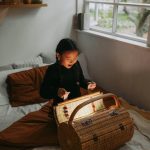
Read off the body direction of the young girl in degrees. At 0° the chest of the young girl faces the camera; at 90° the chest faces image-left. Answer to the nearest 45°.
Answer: approximately 315°

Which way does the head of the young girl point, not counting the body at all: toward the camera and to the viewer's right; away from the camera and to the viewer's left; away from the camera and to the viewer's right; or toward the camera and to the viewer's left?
toward the camera and to the viewer's right

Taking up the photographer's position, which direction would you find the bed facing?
facing the viewer and to the right of the viewer

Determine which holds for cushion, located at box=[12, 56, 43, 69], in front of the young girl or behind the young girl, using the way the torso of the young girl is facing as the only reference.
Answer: behind
